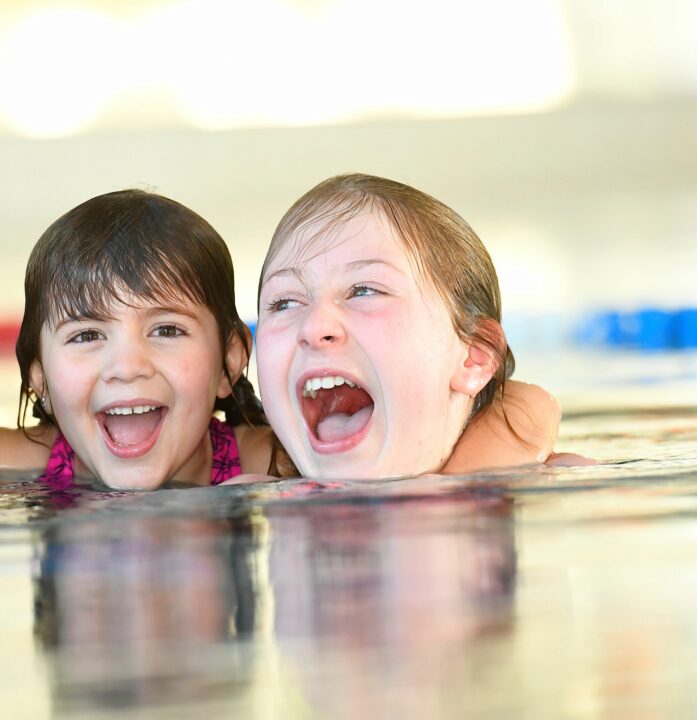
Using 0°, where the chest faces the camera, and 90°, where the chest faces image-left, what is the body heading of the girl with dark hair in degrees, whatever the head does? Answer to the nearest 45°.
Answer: approximately 0°

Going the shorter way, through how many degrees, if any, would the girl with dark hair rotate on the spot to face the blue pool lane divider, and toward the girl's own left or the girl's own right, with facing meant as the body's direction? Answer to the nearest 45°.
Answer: approximately 135° to the girl's own left
